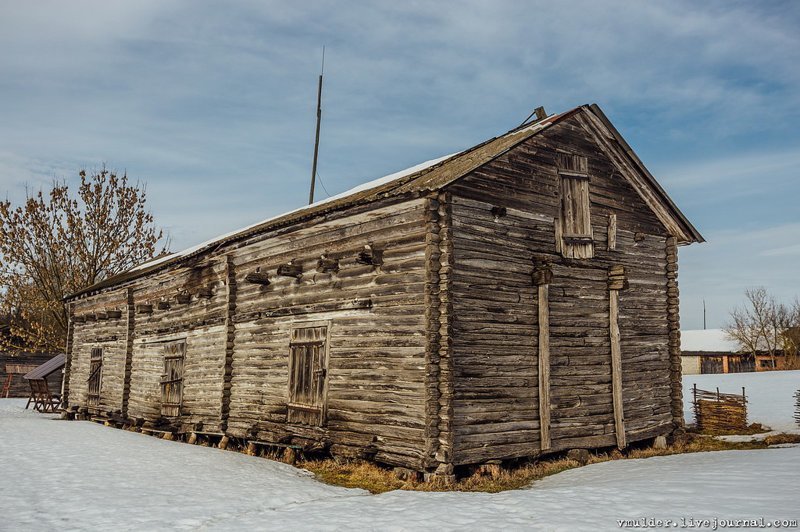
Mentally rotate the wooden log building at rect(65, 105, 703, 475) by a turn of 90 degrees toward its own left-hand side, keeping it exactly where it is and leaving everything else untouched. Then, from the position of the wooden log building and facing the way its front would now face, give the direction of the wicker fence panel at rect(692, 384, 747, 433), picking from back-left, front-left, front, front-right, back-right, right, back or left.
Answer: left

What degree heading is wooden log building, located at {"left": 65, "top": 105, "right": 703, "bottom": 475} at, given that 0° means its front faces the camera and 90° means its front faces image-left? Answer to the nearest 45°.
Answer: approximately 45°
